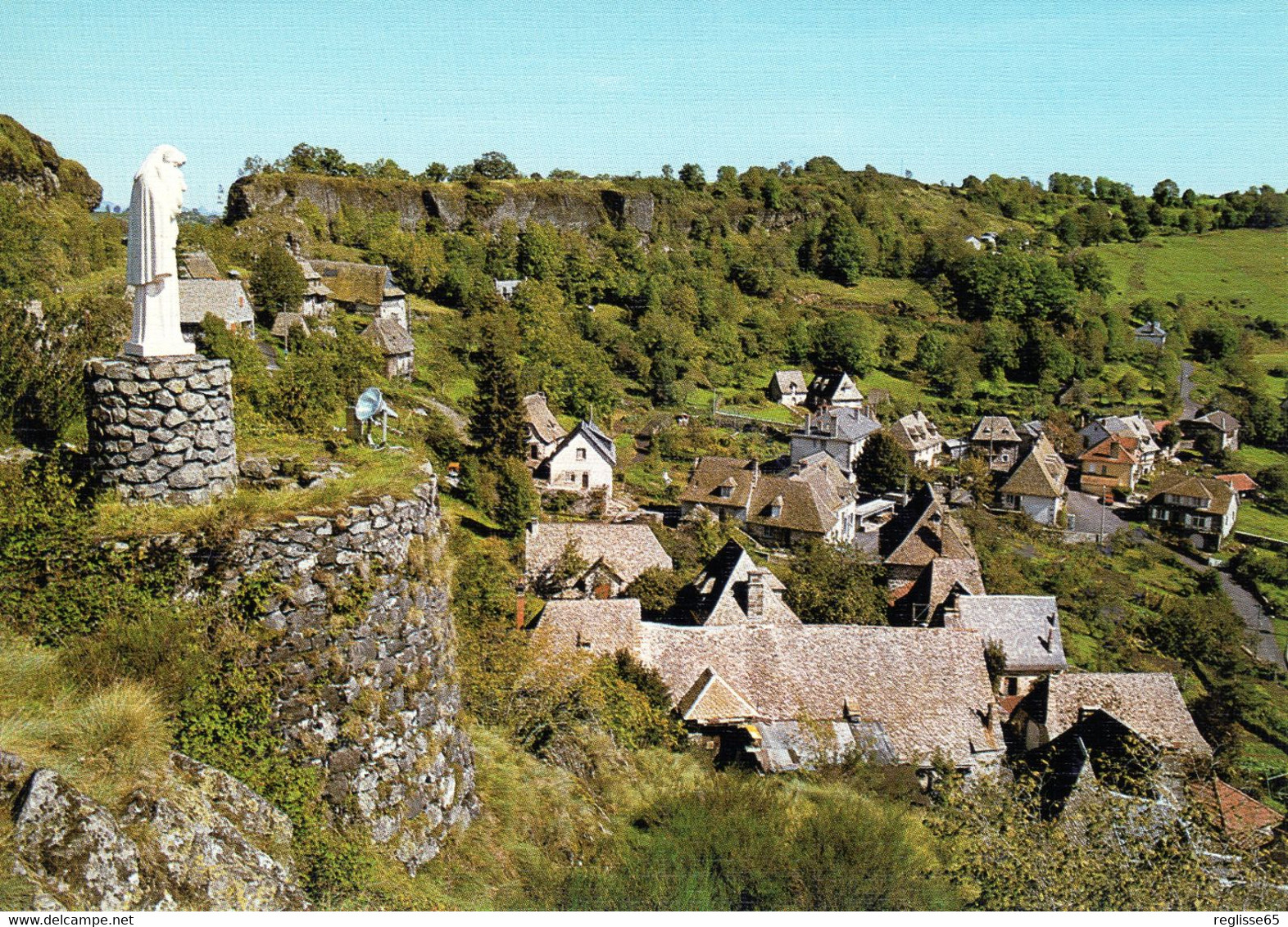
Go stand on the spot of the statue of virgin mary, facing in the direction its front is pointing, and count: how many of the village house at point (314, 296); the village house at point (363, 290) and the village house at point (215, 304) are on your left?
3

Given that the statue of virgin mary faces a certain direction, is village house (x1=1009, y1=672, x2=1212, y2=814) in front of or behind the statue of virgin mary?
in front

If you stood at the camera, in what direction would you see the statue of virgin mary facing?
facing to the right of the viewer

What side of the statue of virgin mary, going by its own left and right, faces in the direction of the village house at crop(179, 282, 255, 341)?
left

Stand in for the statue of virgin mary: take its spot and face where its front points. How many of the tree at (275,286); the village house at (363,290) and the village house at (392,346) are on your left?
3

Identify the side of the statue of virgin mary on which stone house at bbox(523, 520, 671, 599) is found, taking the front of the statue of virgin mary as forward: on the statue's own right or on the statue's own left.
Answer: on the statue's own left

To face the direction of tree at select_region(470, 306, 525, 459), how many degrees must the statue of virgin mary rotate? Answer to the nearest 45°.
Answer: approximately 90° to its left

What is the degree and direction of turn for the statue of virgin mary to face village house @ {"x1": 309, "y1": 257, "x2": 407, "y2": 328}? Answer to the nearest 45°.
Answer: approximately 90° to its left
